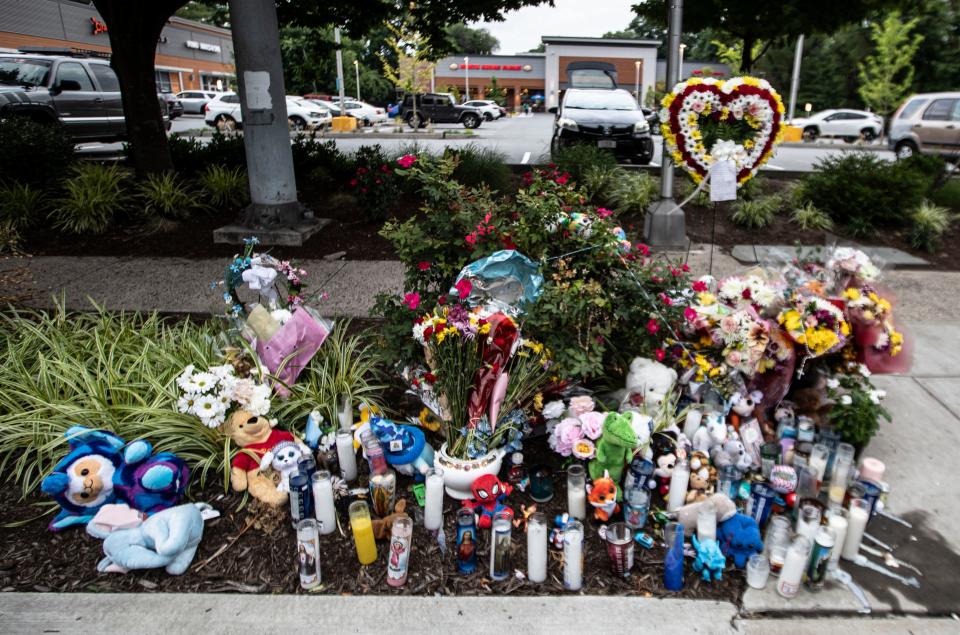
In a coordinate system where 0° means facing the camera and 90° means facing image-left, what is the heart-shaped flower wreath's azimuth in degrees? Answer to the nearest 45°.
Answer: approximately 0°

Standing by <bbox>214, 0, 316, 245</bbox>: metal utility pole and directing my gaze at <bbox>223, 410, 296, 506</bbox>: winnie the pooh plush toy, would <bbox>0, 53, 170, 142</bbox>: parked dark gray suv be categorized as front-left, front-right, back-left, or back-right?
back-right

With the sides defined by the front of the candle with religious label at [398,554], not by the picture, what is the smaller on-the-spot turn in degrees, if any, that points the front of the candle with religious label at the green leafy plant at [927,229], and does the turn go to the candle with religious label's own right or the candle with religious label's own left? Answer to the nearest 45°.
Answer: approximately 135° to the candle with religious label's own left

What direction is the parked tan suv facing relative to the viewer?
to the viewer's right

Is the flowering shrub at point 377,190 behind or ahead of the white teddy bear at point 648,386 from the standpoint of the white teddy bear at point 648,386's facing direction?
behind

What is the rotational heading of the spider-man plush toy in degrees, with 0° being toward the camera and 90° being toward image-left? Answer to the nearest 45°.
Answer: approximately 0°

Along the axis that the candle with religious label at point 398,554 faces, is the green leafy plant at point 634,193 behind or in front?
behind

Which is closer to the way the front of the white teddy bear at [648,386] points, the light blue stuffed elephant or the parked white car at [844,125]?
the light blue stuffed elephant

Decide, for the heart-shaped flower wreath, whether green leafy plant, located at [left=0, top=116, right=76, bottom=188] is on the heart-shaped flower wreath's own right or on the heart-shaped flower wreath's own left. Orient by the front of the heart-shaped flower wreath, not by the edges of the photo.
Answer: on the heart-shaped flower wreath's own right

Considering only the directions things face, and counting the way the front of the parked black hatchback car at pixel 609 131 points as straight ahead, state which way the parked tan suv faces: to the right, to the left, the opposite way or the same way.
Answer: to the left
